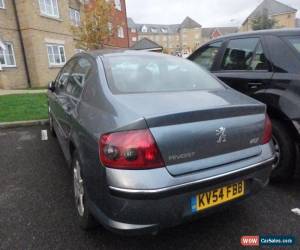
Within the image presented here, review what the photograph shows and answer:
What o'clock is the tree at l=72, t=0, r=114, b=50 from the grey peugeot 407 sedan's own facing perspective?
The tree is roughly at 1 o'clock from the grey peugeot 407 sedan.

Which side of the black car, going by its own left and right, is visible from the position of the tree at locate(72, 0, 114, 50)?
front

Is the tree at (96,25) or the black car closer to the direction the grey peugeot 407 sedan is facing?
the tree

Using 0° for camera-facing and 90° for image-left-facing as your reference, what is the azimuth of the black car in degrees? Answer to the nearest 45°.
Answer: approximately 135°

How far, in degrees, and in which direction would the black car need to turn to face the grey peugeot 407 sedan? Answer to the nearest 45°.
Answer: approximately 90° to its left

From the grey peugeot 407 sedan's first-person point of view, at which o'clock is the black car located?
The black car is roughly at 3 o'clock from the grey peugeot 407 sedan.

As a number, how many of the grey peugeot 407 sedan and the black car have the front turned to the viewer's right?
0

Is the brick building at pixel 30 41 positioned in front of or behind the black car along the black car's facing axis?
in front

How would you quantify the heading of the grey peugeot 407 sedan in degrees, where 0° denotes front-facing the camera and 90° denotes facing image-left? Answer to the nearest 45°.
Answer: approximately 135°

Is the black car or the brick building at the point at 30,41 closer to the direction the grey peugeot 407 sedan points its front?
the brick building

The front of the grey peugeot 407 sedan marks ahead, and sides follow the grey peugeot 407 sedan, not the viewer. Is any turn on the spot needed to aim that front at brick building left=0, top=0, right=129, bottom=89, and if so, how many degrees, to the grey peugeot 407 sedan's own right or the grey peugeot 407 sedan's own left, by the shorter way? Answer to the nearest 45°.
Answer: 0° — it already faces it
